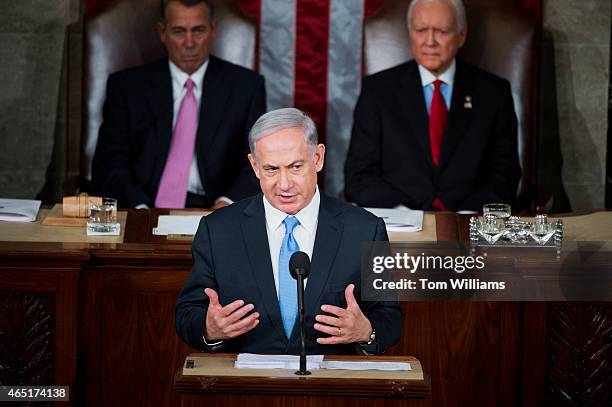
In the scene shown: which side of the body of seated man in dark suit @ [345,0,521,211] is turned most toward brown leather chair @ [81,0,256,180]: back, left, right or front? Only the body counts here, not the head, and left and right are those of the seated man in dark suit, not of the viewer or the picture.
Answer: right

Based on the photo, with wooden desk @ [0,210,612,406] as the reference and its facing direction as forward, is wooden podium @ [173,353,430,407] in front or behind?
in front

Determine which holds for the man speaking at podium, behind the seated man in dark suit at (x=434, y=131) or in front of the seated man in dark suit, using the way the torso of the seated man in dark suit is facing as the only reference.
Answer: in front

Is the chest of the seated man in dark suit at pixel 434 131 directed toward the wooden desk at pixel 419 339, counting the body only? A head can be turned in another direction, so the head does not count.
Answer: yes

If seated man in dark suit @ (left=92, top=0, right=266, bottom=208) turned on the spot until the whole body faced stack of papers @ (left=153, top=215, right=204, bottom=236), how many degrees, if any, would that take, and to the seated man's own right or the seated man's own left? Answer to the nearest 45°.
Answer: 0° — they already face it

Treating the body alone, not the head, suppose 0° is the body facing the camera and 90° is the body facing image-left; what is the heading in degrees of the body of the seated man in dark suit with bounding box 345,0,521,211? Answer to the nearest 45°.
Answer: approximately 0°

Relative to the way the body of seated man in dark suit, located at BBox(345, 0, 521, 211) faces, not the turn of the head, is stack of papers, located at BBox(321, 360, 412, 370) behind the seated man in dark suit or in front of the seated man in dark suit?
in front
